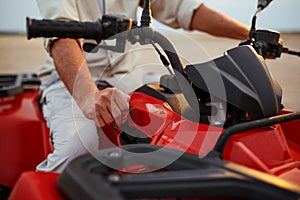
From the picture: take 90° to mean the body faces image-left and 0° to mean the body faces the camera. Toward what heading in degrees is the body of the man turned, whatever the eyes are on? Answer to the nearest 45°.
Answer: approximately 315°

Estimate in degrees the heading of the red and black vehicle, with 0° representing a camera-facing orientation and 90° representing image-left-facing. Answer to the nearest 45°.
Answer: approximately 315°
